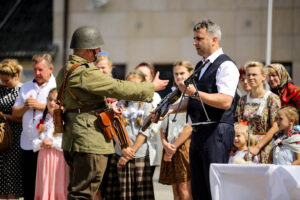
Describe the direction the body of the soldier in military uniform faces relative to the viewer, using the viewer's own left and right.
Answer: facing away from the viewer and to the right of the viewer

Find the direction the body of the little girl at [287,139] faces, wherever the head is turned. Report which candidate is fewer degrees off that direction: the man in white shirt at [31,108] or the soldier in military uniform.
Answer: the soldier in military uniform

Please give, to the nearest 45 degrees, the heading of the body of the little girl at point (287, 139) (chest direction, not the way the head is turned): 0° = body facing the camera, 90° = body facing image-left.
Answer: approximately 45°

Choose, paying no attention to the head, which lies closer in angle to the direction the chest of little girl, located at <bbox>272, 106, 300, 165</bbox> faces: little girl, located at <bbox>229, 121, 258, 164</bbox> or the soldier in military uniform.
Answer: the soldier in military uniform

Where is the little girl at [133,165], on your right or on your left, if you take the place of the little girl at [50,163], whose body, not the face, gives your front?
on your left

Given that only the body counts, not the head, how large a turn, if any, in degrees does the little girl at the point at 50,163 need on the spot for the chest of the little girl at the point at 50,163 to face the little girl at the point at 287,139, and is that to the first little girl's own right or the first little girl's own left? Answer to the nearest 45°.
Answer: approximately 45° to the first little girl's own left
